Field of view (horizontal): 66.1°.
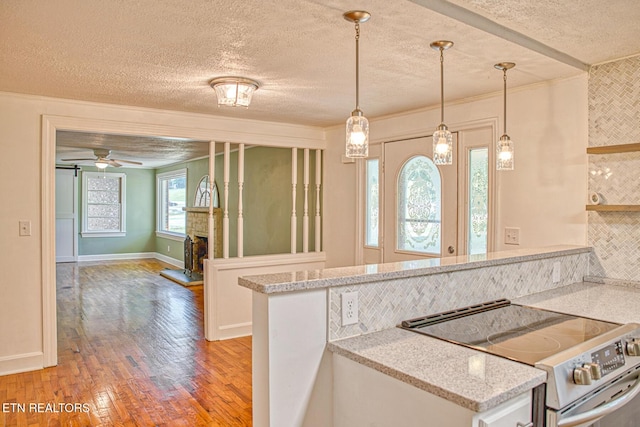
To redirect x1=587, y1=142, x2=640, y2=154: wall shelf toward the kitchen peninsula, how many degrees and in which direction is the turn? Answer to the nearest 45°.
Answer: approximately 45° to its left

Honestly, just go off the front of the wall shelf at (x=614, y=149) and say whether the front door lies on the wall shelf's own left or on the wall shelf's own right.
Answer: on the wall shelf's own right

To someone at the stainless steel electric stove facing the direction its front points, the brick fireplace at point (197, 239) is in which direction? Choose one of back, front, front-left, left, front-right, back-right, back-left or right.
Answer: back

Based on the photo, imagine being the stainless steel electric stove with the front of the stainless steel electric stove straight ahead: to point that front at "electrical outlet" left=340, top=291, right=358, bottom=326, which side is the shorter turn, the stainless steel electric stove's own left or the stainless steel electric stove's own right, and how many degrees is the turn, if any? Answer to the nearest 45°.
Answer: approximately 135° to the stainless steel electric stove's own right

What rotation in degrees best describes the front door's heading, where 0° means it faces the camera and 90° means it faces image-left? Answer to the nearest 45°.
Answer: approximately 45°

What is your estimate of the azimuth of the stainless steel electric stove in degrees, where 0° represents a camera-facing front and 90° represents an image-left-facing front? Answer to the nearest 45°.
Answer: approximately 315°

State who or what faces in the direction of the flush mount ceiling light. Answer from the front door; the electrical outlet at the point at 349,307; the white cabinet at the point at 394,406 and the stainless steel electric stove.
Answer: the front door

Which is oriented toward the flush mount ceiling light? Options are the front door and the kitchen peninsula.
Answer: the front door

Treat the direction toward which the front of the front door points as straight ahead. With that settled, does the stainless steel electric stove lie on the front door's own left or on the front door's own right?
on the front door's own left

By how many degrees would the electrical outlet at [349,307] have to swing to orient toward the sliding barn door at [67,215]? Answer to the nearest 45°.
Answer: approximately 180°

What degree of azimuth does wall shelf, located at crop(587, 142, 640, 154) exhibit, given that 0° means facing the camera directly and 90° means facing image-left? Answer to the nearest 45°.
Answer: approximately 45°

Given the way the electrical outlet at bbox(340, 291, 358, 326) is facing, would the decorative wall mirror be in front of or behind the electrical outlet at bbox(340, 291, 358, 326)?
behind

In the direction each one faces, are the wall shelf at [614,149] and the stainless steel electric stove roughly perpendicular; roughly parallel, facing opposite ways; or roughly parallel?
roughly perpendicular
